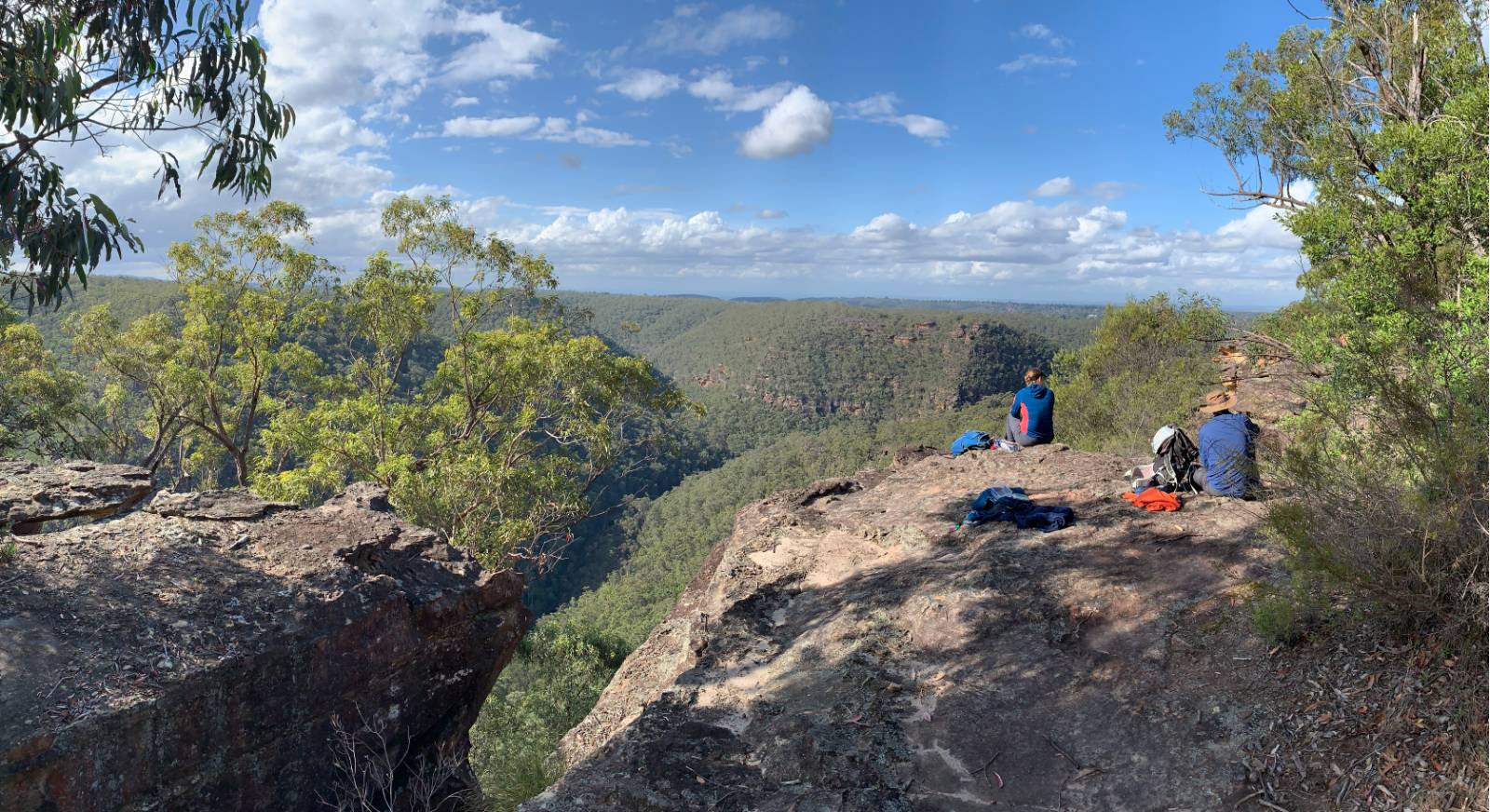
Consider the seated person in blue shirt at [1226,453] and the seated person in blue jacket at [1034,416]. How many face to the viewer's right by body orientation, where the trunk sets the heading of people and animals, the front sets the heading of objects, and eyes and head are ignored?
0

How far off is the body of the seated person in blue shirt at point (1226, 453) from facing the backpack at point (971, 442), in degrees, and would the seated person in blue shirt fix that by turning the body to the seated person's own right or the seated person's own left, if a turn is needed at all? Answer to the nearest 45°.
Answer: approximately 45° to the seated person's own left

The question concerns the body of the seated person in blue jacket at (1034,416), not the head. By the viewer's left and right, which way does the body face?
facing away from the viewer and to the left of the viewer

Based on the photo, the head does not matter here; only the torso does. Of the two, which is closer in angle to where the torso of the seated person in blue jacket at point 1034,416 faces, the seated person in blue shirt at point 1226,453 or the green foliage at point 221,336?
the green foliage

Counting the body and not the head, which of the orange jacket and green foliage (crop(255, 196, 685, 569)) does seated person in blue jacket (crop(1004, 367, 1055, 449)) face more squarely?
the green foliage

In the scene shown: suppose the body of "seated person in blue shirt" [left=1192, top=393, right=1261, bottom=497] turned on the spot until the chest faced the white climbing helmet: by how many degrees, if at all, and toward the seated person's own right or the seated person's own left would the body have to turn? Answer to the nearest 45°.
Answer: approximately 45° to the seated person's own left

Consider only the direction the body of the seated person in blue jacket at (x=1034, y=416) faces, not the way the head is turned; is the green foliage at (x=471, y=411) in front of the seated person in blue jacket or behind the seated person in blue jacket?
in front

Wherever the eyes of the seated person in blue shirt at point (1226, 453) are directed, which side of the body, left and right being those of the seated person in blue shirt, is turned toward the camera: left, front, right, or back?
back

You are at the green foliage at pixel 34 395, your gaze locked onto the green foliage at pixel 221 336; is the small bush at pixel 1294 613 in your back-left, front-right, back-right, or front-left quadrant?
front-right

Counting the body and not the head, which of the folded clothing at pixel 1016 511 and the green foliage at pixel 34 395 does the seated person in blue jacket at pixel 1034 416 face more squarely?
the green foliage

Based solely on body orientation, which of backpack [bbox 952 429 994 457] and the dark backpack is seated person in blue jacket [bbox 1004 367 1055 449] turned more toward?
the backpack
